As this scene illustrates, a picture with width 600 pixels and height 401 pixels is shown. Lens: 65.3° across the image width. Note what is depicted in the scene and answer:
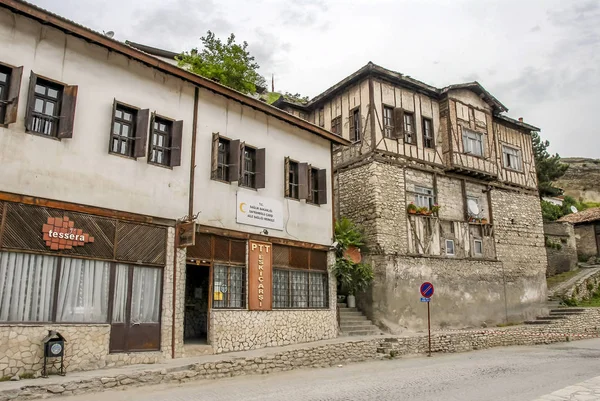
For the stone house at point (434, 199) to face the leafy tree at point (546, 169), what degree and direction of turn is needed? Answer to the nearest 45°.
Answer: approximately 90° to its left

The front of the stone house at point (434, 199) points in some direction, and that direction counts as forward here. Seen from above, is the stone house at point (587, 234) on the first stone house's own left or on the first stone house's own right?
on the first stone house's own left

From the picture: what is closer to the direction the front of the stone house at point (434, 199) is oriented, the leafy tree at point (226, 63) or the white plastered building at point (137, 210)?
the white plastered building

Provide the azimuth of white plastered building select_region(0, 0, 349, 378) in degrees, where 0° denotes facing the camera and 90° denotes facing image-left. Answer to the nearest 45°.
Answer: approximately 315°

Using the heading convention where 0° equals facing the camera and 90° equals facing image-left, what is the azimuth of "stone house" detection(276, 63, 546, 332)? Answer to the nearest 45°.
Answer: approximately 315°

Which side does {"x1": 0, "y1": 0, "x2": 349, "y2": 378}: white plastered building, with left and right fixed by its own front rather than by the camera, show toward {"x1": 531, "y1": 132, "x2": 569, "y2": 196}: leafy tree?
left
